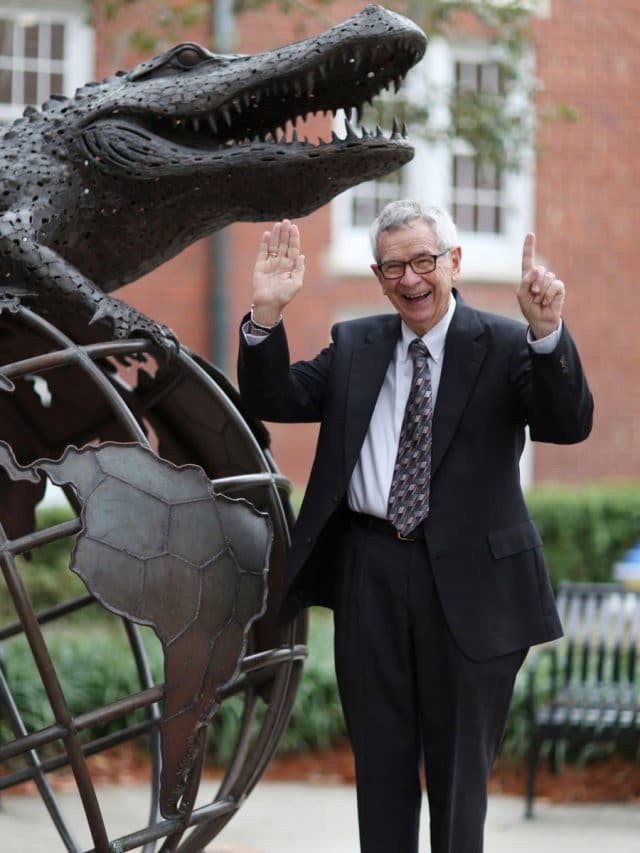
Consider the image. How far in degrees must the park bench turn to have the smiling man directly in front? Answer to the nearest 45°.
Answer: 0° — it already faces them

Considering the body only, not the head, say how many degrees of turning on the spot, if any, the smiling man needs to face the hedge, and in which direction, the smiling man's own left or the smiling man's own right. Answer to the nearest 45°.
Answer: approximately 180°

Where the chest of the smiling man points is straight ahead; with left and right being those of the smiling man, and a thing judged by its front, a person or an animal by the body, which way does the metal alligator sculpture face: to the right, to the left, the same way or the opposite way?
to the left

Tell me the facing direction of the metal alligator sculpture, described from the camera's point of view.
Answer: facing to the right of the viewer

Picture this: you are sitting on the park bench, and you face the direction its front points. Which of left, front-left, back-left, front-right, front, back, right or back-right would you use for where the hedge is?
back

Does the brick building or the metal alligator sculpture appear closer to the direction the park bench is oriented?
the metal alligator sculpture

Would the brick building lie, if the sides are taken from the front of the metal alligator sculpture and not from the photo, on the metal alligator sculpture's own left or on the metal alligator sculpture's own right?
on the metal alligator sculpture's own left

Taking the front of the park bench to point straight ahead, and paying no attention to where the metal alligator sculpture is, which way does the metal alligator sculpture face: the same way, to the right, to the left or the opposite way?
to the left

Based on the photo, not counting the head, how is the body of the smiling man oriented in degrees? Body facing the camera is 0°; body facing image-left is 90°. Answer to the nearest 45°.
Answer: approximately 0°
